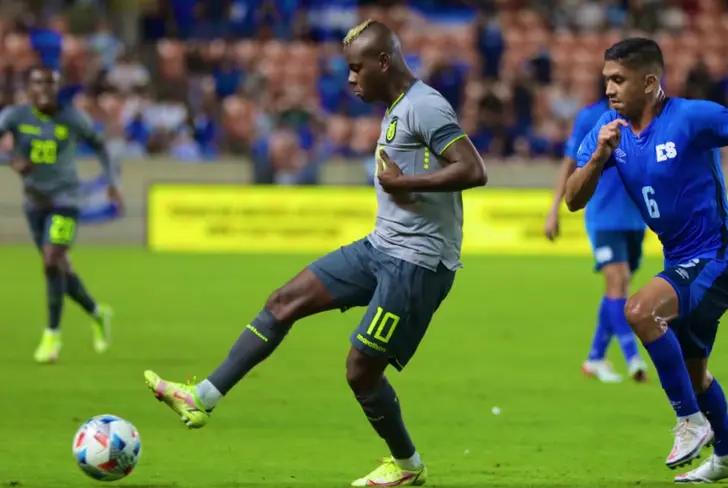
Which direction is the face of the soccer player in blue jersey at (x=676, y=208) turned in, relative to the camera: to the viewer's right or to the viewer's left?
to the viewer's left

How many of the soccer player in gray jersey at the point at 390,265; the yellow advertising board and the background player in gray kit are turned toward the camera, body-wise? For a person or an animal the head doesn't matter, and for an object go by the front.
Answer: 2

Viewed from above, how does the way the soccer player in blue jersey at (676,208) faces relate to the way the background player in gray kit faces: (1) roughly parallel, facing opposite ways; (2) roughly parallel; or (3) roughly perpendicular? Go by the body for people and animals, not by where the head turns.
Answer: roughly perpendicular

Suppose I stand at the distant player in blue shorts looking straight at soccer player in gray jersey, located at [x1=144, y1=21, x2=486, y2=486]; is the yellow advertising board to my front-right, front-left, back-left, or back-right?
back-right

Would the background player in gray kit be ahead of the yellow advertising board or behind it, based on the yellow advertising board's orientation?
ahead

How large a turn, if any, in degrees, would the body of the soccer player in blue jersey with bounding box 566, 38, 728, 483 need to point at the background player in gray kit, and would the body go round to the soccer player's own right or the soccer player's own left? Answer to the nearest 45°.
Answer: approximately 90° to the soccer player's own right

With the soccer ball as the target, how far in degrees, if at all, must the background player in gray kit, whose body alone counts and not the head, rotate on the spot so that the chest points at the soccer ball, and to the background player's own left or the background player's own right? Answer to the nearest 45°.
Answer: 0° — they already face it

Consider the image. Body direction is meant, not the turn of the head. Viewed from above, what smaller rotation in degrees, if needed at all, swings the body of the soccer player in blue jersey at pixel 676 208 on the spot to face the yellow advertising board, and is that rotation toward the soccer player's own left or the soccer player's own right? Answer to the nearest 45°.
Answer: approximately 90° to the soccer player's own right
